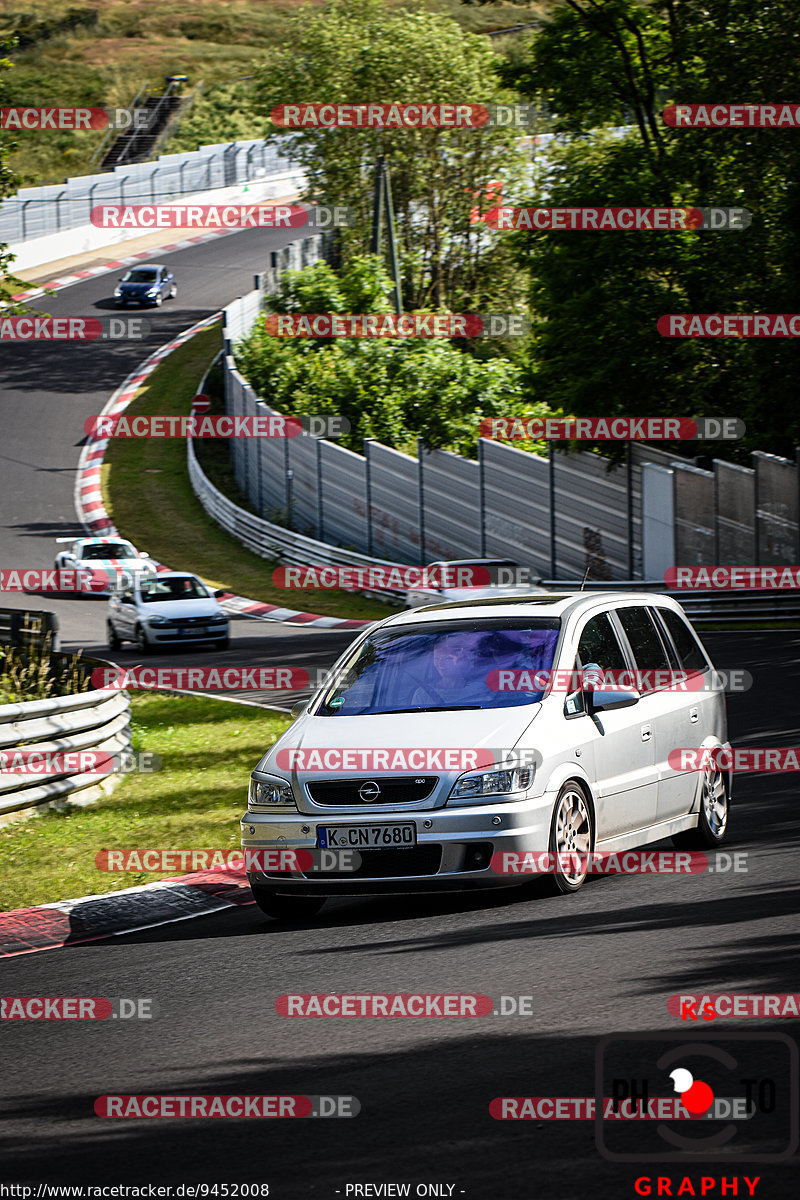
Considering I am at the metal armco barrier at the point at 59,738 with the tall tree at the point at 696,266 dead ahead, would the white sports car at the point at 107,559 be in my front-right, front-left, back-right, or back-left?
front-left

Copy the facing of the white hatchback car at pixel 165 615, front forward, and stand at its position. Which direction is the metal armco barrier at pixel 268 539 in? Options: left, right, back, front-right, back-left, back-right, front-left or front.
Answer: back-left

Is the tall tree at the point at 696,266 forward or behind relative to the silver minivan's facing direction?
behind

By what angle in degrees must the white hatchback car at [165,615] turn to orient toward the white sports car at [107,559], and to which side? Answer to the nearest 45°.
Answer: approximately 135° to its left

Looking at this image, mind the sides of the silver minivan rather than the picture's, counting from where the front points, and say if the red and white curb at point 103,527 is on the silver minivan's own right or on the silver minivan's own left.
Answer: on the silver minivan's own right

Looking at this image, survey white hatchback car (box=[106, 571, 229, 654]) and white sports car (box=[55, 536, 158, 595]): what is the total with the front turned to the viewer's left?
0

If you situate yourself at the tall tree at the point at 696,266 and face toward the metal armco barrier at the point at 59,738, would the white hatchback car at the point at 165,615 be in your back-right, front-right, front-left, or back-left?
front-right

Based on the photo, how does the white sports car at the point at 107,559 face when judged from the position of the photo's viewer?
facing the viewer and to the right of the viewer

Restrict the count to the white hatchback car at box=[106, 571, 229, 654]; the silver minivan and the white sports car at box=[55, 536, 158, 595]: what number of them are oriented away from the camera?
0

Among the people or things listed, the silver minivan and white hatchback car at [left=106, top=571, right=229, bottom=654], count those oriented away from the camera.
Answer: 0

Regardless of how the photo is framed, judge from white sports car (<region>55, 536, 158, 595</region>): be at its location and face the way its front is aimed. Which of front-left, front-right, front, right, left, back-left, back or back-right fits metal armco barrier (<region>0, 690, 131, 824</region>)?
front-right

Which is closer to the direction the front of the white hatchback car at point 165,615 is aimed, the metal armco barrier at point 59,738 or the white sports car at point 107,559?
the metal armco barrier

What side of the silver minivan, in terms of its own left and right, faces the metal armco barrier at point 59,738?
right
